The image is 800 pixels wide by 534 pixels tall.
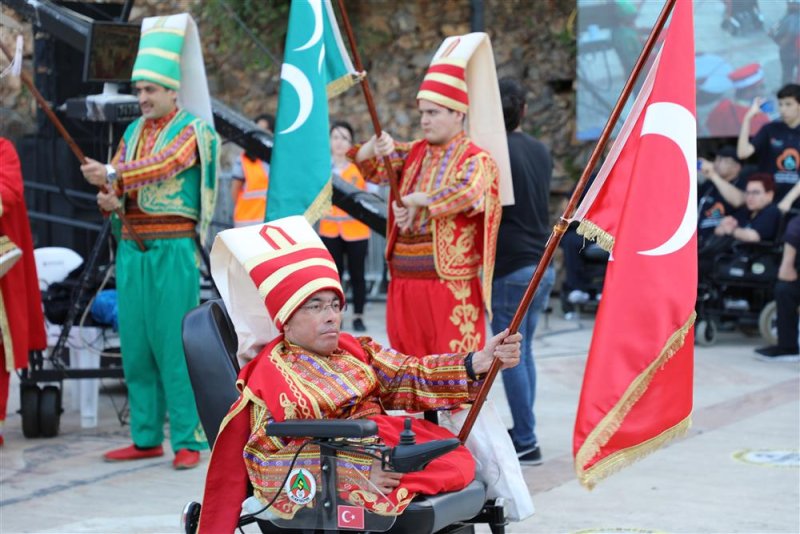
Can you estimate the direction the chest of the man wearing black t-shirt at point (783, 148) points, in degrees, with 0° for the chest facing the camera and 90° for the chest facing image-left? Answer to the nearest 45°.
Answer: approximately 45°

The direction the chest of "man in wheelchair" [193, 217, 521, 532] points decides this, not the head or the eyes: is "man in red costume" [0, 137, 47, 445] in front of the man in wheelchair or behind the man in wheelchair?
behind

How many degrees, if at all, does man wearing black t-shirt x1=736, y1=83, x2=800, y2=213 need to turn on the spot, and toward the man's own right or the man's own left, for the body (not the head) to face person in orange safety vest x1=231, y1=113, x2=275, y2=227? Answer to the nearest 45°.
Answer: approximately 45° to the man's own right

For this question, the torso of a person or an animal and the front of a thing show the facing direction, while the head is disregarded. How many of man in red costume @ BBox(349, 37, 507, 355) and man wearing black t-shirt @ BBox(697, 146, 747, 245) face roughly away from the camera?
0

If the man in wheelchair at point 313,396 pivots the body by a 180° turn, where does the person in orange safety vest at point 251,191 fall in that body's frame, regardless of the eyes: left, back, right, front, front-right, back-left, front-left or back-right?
front-right

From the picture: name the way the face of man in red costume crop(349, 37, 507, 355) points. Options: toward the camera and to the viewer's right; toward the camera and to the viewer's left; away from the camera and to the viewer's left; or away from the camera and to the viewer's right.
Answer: toward the camera and to the viewer's left

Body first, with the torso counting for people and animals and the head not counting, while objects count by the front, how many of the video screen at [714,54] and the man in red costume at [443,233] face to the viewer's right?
0

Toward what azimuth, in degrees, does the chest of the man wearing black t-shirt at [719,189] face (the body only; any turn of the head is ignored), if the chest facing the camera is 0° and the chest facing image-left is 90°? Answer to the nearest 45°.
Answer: approximately 45°

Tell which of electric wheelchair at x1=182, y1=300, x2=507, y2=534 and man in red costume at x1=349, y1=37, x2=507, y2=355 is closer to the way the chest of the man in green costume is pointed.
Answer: the electric wheelchair

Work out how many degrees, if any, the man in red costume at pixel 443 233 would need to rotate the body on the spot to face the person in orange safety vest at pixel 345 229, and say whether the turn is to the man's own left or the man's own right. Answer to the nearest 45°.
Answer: approximately 135° to the man's own right
